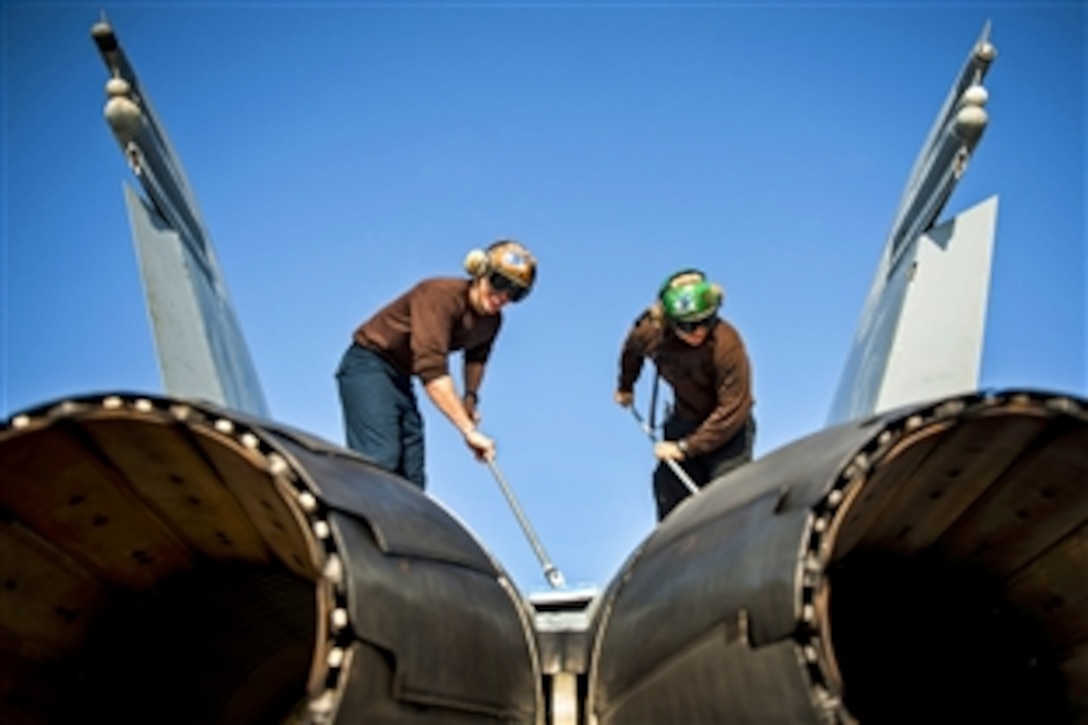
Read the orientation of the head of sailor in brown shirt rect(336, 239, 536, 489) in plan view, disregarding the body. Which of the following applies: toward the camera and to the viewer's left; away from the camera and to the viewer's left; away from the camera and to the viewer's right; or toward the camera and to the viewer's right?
toward the camera and to the viewer's right

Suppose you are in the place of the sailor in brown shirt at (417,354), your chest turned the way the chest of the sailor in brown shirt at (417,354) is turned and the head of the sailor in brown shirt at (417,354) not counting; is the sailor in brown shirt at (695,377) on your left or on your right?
on your left

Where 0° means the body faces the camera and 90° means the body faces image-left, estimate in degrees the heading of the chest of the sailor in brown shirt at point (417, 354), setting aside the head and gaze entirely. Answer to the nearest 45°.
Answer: approximately 315°
